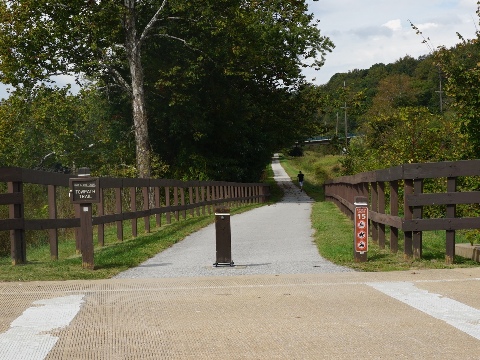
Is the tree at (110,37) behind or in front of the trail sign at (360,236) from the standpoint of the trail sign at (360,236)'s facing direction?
behind

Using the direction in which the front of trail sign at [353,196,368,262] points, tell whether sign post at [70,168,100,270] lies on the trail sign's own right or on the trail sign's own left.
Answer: on the trail sign's own right

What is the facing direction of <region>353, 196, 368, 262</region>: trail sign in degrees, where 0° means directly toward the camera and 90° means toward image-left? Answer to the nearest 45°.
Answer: approximately 0°

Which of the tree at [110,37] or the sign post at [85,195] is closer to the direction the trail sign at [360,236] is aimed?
the sign post
